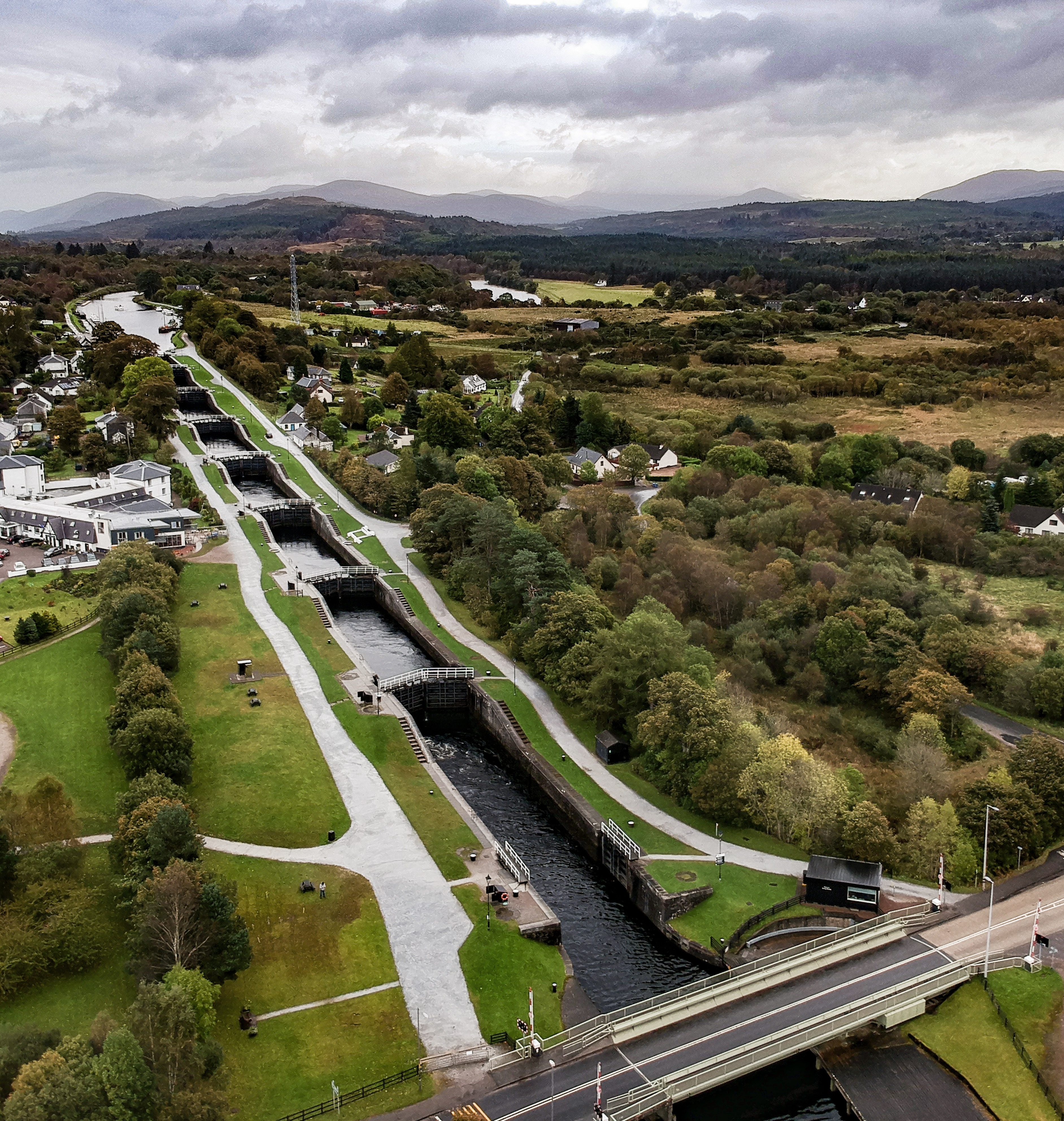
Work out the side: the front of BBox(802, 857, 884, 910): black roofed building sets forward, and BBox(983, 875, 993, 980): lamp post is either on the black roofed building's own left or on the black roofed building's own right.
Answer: on the black roofed building's own left

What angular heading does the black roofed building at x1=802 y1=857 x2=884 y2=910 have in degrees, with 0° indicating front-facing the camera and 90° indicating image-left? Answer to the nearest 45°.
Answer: approximately 0°

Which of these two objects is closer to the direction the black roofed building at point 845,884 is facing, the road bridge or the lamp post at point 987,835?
the road bridge

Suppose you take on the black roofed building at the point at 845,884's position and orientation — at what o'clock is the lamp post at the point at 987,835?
The lamp post is roughly at 8 o'clock from the black roofed building.
